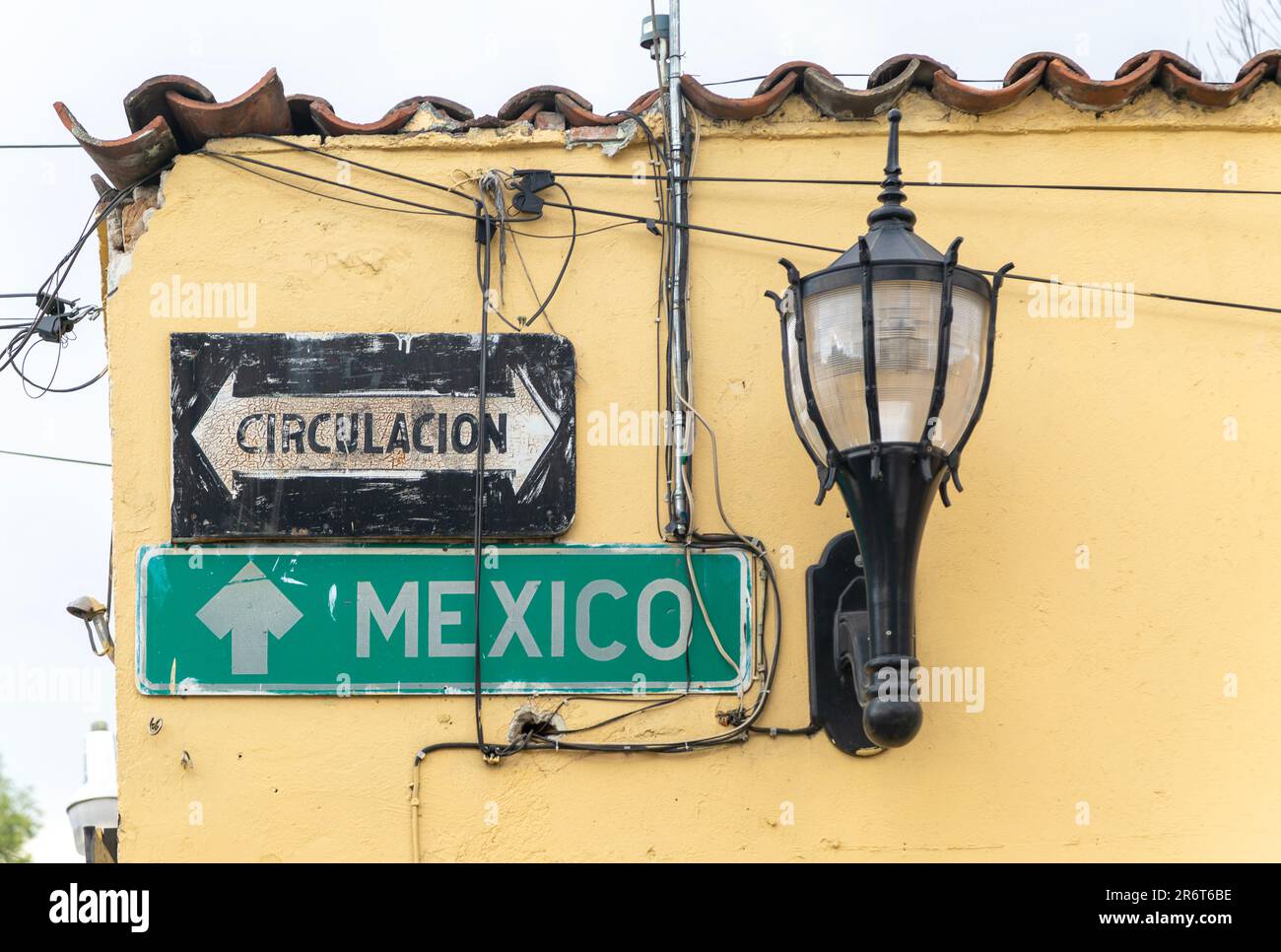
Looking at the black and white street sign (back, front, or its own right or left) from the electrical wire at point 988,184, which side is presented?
left

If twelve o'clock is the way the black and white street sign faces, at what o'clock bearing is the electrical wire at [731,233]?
The electrical wire is roughly at 9 o'clock from the black and white street sign.

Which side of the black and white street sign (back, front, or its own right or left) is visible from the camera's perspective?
front

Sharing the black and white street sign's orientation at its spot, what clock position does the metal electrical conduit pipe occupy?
The metal electrical conduit pipe is roughly at 9 o'clock from the black and white street sign.

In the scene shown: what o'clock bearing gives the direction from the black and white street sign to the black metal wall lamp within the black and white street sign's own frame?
The black metal wall lamp is roughly at 10 o'clock from the black and white street sign.
